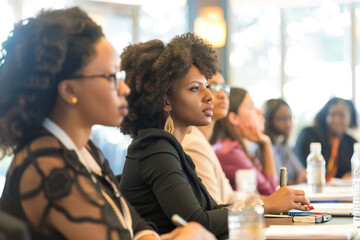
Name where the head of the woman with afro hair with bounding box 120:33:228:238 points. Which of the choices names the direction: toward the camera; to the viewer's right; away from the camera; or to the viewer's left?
to the viewer's right

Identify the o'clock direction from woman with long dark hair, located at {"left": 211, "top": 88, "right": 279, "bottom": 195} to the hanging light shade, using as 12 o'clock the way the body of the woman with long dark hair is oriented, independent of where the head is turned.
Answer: The hanging light shade is roughly at 9 o'clock from the woman with long dark hair.

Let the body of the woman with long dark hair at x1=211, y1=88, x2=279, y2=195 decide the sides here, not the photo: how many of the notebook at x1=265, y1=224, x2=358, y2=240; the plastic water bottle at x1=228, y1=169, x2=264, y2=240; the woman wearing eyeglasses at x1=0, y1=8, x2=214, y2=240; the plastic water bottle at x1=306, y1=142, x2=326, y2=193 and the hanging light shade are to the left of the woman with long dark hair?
1

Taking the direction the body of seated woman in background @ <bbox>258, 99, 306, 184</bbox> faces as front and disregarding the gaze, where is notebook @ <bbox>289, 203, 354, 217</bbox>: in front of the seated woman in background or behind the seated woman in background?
in front

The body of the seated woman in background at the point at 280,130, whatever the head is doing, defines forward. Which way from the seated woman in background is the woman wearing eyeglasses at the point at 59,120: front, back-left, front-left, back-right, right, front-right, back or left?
front-right

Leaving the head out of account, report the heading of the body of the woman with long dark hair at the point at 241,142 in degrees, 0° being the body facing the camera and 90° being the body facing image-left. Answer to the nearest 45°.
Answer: approximately 270°

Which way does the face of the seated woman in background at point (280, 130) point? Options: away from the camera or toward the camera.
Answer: toward the camera

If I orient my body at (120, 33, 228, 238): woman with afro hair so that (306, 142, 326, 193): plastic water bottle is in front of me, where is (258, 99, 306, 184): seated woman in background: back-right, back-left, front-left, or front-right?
front-left

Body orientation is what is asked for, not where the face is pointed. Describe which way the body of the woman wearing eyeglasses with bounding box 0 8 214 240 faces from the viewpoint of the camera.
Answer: to the viewer's right

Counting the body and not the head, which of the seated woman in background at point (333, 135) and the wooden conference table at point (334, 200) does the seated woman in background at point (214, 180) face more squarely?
the wooden conference table
